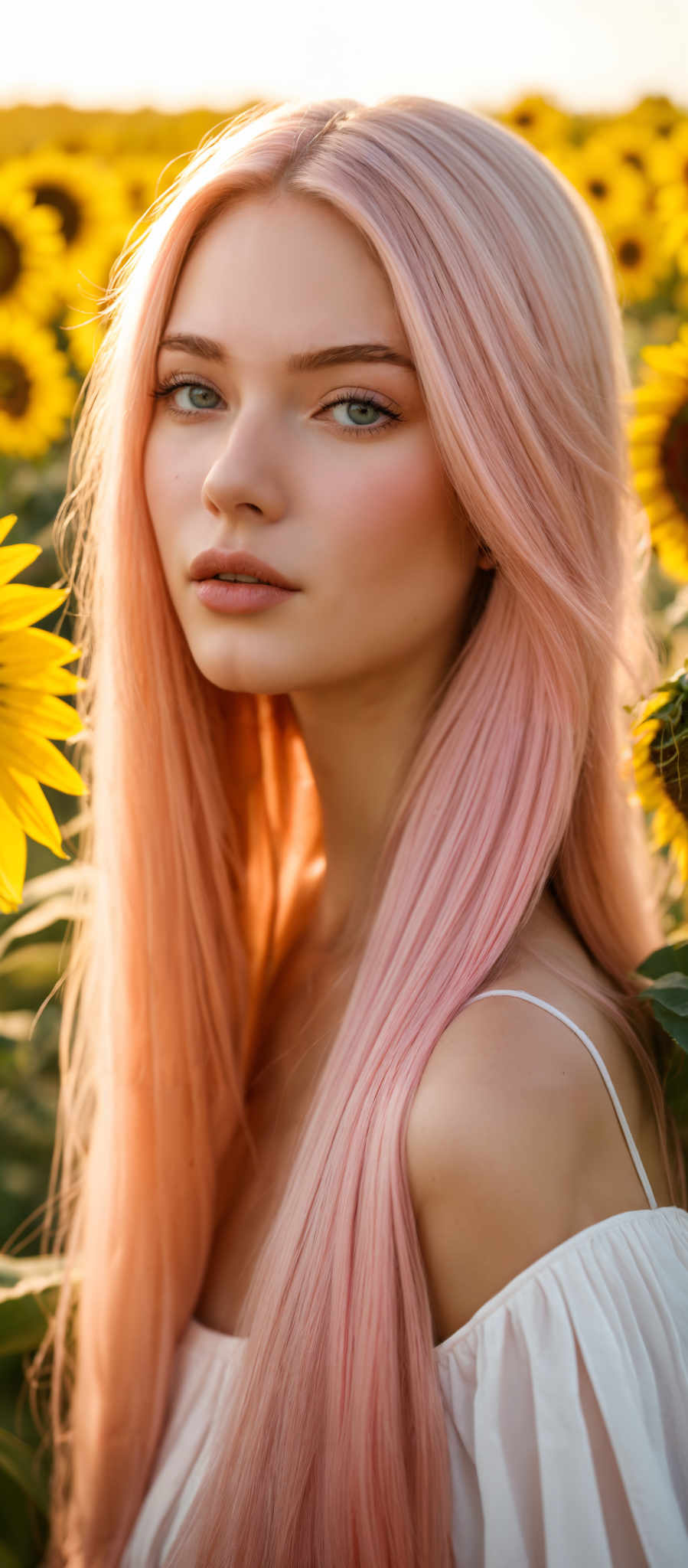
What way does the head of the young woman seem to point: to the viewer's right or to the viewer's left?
to the viewer's left

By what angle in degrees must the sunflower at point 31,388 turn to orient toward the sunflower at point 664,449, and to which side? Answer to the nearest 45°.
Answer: approximately 45° to its left

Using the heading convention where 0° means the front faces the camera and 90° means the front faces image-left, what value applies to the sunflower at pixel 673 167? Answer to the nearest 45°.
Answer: approximately 0°

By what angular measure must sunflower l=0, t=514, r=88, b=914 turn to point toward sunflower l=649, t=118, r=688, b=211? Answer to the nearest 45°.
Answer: approximately 135° to its left

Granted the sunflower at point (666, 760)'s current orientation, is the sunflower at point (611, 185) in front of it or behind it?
behind

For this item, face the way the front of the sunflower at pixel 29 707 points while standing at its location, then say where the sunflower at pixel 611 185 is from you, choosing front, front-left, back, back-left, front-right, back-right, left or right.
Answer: back-left
